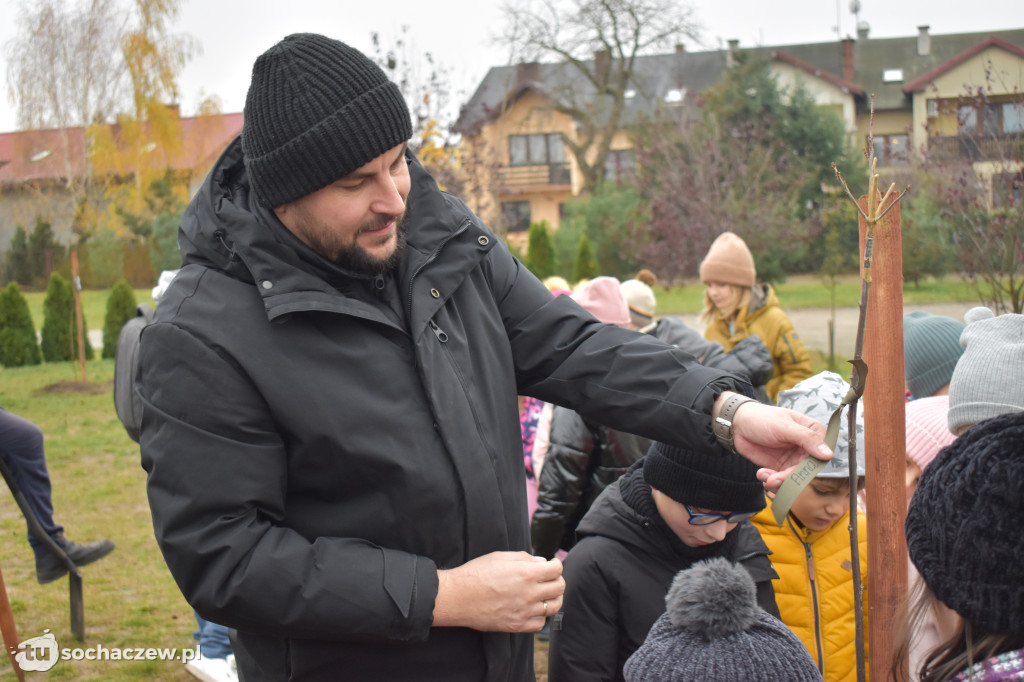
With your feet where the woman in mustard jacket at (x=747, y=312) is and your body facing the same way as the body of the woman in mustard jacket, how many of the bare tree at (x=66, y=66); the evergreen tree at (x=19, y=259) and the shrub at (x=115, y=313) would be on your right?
3

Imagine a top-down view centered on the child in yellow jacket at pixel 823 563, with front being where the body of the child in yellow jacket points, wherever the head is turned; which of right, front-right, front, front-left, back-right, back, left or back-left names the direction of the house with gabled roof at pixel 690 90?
back

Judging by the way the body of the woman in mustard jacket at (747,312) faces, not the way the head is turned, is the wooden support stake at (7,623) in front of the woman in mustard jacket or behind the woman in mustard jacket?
in front

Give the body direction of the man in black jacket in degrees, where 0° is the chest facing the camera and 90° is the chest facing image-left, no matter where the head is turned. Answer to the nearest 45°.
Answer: approximately 315°

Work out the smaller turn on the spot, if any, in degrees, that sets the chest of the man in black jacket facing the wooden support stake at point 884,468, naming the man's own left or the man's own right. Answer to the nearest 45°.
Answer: approximately 45° to the man's own left

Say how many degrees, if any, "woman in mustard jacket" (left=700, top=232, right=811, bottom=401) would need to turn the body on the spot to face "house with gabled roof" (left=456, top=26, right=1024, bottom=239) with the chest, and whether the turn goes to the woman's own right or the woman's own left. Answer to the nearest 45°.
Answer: approximately 135° to the woman's own right

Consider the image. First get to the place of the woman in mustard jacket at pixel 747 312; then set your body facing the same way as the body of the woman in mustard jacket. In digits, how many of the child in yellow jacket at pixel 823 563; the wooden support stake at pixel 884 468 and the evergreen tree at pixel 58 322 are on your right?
1

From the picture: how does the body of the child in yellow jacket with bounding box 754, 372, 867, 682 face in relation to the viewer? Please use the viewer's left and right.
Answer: facing the viewer
